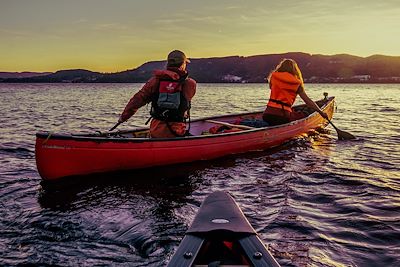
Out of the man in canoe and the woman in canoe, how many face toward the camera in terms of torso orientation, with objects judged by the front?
0

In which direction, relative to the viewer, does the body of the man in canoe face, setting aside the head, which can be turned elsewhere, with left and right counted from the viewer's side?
facing away from the viewer and to the right of the viewer

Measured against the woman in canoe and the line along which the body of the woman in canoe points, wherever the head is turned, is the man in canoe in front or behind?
behind

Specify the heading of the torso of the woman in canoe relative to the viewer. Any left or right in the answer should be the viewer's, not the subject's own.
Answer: facing away from the viewer and to the right of the viewer

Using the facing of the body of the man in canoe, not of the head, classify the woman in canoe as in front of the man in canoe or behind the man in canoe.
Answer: in front
